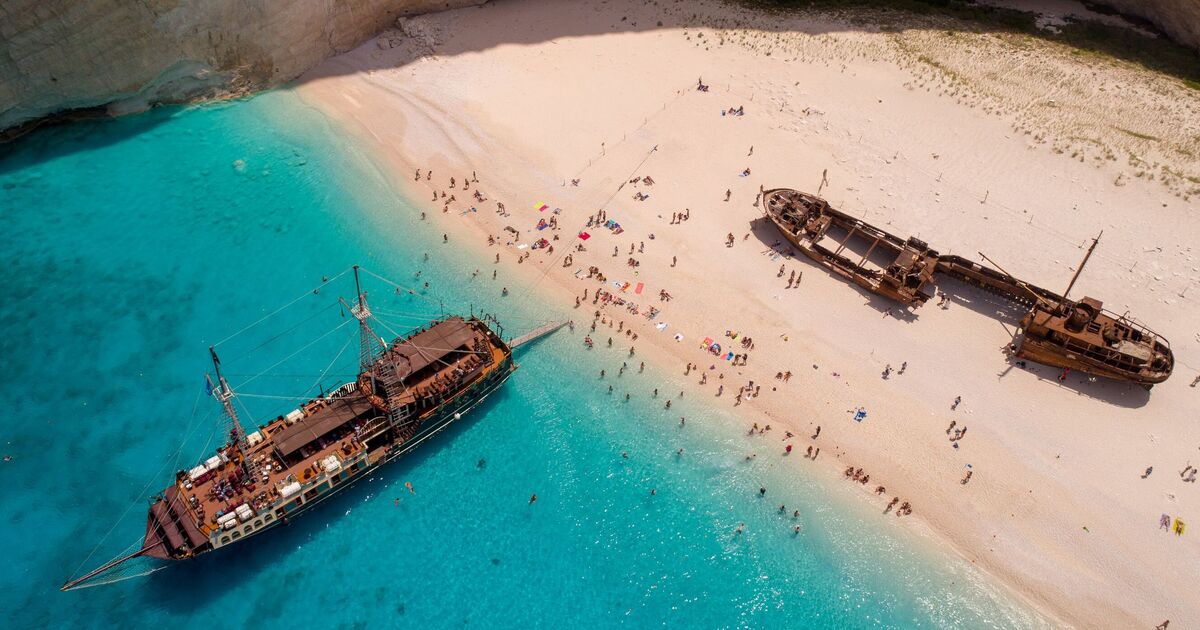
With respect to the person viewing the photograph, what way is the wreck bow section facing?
facing away from the viewer and to the left of the viewer

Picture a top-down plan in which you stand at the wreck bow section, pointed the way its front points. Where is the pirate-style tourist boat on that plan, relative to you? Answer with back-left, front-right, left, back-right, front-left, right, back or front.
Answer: left
